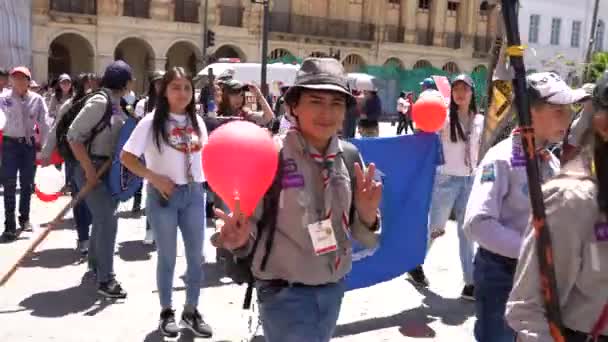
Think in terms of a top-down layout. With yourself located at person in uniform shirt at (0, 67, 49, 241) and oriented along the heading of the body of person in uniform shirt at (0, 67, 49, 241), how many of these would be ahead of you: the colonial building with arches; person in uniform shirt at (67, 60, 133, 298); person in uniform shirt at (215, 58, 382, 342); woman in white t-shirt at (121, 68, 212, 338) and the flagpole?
4

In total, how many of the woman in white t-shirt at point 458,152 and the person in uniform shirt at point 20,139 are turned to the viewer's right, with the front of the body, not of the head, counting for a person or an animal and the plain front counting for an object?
0

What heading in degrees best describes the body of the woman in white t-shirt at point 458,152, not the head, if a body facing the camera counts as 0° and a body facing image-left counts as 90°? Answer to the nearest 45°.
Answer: approximately 0°

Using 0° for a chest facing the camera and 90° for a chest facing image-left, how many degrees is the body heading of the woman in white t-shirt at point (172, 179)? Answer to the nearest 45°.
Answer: approximately 315°

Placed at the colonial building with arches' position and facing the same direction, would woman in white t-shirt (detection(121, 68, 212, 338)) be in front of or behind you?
in front

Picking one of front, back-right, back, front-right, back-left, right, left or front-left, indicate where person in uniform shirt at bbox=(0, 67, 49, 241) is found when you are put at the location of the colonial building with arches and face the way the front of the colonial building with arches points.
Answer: front-right
